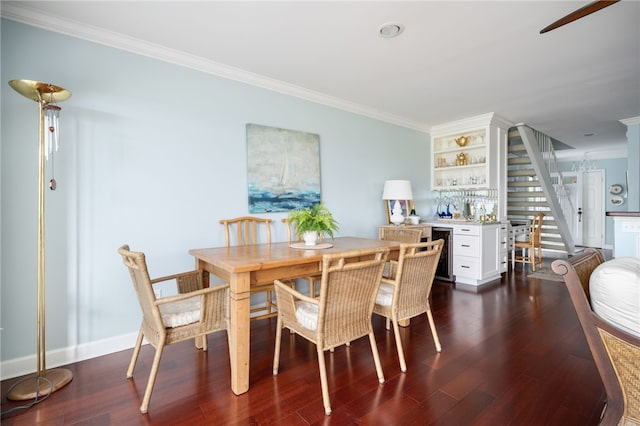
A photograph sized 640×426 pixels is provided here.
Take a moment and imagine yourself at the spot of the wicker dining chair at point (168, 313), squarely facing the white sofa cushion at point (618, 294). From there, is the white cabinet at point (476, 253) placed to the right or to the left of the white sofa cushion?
left

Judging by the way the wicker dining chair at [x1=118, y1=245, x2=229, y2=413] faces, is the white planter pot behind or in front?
in front

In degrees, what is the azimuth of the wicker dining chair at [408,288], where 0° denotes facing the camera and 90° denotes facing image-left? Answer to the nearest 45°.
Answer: approximately 135°

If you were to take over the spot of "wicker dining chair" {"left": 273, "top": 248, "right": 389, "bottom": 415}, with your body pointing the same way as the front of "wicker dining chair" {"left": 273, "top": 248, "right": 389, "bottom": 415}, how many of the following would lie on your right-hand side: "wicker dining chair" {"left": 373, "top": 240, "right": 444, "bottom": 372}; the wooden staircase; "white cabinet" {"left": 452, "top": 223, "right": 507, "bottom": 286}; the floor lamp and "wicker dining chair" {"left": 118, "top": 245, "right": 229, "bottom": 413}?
3

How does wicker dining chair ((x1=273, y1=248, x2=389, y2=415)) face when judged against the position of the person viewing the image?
facing away from the viewer and to the left of the viewer

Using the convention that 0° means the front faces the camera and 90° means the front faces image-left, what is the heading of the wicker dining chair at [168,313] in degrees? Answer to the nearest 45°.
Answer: approximately 225°

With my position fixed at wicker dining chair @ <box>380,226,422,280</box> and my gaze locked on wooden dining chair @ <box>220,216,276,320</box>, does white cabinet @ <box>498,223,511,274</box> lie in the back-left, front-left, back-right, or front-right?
back-right

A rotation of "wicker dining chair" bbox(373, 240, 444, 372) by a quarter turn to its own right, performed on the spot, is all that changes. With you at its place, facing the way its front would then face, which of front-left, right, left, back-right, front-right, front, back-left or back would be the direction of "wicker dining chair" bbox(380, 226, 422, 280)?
front-left

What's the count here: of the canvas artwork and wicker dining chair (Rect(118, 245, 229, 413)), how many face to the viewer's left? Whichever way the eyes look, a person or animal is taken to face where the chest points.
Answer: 0

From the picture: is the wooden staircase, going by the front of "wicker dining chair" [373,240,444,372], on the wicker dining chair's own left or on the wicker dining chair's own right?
on the wicker dining chair's own right

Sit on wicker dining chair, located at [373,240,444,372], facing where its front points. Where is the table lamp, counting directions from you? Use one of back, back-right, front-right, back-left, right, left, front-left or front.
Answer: front-right

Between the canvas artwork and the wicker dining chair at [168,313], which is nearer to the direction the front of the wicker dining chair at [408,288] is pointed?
the canvas artwork

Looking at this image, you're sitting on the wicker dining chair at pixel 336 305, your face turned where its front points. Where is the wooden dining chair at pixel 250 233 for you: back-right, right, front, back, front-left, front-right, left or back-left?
front

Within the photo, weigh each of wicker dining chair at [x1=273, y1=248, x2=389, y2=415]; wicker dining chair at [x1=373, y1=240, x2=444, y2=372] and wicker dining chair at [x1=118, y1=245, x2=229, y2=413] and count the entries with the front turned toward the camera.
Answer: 0

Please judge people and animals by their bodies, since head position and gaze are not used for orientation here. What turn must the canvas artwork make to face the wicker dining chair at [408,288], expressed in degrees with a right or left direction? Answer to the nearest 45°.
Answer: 0° — it already faces it

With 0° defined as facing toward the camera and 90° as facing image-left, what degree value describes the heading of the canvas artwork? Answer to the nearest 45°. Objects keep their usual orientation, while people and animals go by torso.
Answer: approximately 315°
